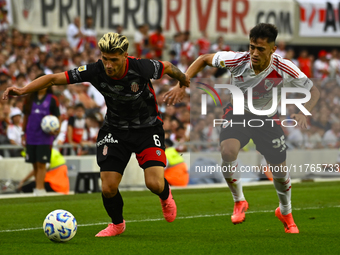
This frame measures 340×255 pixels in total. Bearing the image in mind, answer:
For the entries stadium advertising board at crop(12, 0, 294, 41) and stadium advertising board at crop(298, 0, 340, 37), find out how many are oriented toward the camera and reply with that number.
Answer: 2

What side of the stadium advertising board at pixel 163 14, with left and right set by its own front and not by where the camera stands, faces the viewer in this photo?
front

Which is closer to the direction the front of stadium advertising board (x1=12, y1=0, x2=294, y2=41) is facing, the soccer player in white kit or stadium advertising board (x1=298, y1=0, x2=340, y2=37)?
the soccer player in white kit

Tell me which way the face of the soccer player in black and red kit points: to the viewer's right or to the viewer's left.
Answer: to the viewer's left

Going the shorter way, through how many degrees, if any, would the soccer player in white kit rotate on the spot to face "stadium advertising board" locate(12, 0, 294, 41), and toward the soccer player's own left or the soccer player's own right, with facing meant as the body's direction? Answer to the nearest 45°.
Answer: approximately 180°

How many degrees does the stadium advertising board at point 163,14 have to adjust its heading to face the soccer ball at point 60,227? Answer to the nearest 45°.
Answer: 0° — it already faces it

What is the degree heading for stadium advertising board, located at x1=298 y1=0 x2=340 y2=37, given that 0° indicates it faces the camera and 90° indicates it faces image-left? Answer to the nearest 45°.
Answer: approximately 0°

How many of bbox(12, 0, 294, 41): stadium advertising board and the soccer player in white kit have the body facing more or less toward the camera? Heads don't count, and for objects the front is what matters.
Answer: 2

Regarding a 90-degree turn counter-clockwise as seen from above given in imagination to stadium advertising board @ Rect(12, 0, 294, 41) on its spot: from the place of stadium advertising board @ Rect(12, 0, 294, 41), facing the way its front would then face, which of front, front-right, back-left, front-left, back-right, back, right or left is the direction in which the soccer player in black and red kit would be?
right

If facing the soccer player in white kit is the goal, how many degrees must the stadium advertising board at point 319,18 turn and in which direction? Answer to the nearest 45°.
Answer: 0° — it already faces them
